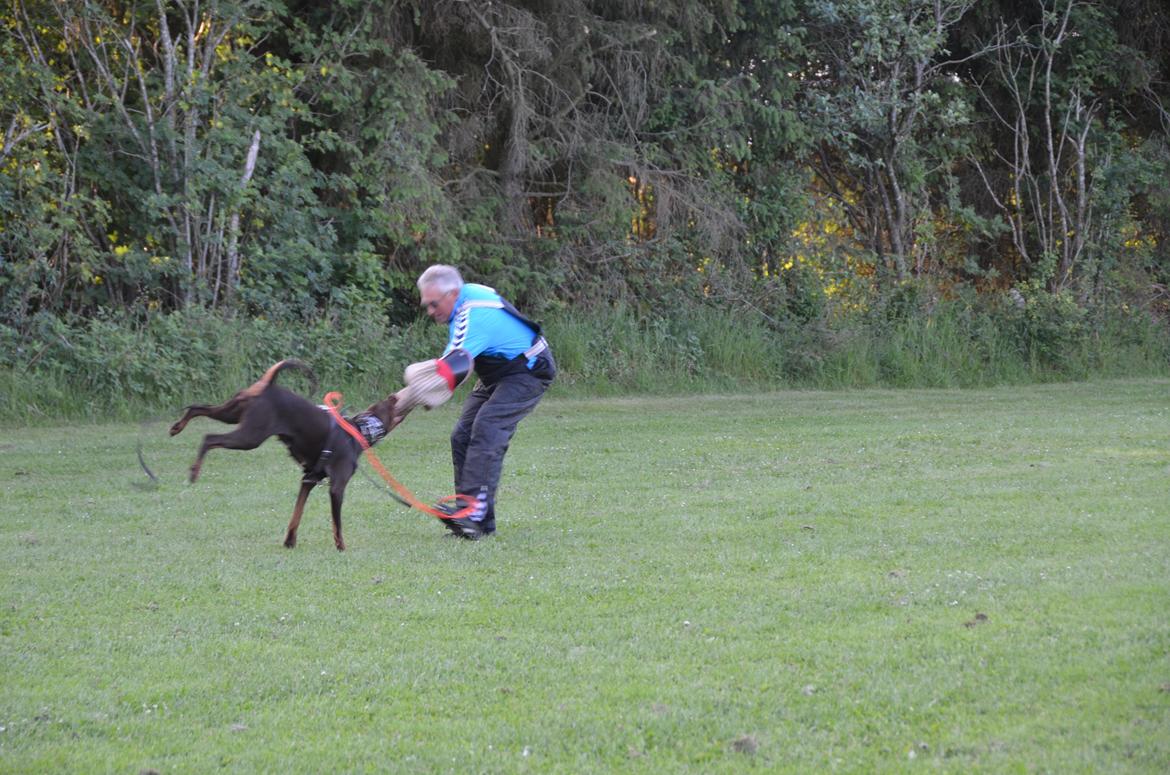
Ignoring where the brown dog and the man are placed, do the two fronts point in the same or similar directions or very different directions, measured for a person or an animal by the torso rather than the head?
very different directions

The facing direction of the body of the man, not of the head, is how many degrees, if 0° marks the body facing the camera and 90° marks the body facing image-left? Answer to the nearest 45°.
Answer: approximately 90°

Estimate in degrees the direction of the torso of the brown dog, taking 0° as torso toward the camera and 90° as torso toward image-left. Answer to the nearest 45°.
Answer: approximately 270°

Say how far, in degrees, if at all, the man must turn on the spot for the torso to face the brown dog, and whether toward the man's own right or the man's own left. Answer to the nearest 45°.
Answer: approximately 45° to the man's own left

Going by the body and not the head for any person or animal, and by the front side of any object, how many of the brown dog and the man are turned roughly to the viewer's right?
1
